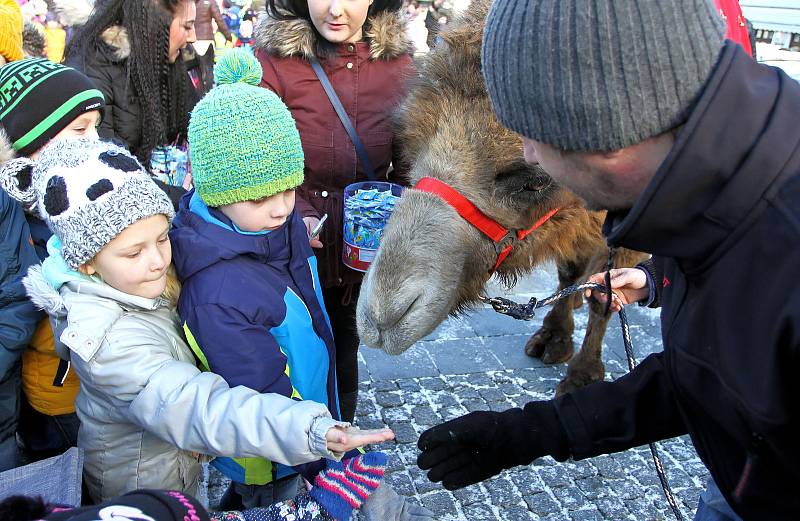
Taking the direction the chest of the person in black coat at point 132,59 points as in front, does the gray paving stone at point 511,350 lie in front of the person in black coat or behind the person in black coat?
in front

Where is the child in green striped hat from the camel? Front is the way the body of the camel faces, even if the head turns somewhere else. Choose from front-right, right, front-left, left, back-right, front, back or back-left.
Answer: front-right

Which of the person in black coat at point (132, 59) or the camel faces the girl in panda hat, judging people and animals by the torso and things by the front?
the camel

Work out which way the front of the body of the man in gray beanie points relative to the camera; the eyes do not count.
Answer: to the viewer's left

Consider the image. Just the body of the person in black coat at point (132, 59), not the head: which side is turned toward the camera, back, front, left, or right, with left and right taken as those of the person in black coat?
right

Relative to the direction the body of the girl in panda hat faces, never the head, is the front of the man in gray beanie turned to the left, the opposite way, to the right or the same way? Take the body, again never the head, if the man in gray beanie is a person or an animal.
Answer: the opposite way

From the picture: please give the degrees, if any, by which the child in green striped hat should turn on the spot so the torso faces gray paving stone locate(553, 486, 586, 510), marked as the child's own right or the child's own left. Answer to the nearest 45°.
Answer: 0° — they already face it

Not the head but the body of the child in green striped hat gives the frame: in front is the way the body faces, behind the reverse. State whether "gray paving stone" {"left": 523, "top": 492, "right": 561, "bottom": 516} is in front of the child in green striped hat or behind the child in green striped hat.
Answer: in front

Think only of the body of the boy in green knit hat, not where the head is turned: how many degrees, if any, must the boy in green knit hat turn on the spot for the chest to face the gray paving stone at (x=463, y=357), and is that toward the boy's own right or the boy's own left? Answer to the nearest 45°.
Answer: approximately 90° to the boy's own left

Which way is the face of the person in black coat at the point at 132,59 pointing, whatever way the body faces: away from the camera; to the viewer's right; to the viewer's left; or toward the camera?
to the viewer's right
